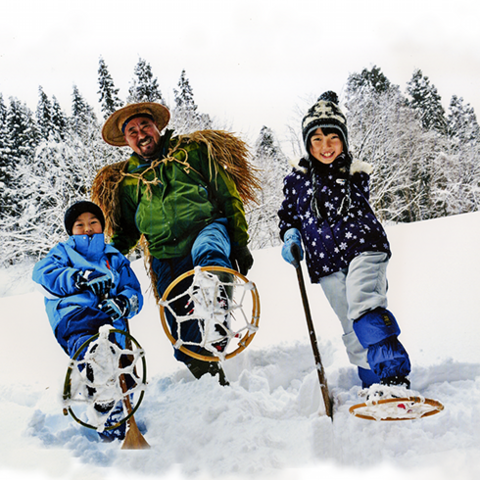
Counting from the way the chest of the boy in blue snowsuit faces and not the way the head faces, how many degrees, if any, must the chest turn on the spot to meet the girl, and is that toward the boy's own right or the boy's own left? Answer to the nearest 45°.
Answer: approximately 45° to the boy's own left

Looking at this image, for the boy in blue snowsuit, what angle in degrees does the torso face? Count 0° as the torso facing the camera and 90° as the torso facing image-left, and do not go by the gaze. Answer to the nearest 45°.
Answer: approximately 0°

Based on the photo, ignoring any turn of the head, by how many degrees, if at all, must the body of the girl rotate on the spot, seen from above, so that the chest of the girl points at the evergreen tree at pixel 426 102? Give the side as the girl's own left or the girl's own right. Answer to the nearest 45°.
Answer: approximately 135° to the girl's own left

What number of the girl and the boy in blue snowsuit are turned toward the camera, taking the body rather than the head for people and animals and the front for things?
2

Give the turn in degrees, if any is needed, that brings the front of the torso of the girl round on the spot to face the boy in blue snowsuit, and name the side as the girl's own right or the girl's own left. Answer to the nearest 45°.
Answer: approximately 90° to the girl's own right

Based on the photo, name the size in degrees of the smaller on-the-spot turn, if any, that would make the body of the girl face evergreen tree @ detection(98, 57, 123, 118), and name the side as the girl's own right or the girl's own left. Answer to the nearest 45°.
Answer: approximately 90° to the girl's own right

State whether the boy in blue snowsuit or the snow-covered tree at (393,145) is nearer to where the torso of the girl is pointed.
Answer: the boy in blue snowsuit
